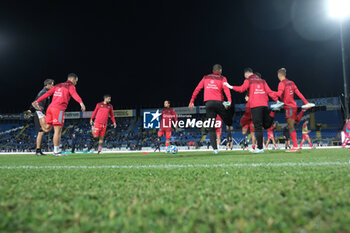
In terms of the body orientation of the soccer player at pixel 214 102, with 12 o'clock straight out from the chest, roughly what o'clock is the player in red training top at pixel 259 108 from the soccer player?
The player in red training top is roughly at 3 o'clock from the soccer player.

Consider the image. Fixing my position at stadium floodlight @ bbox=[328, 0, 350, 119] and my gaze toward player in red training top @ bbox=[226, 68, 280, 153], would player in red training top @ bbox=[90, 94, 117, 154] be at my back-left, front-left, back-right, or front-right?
front-right

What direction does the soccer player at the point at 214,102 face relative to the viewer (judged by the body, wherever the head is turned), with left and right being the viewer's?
facing away from the viewer

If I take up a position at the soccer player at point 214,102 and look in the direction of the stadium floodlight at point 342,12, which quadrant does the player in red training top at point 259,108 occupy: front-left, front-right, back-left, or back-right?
front-right
